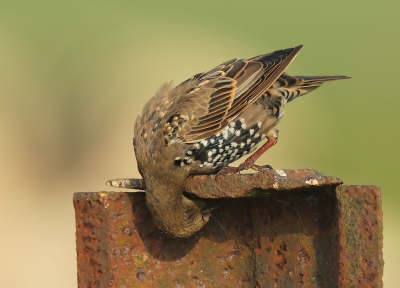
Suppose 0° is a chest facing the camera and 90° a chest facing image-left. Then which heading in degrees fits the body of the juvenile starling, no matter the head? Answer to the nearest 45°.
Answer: approximately 90°
